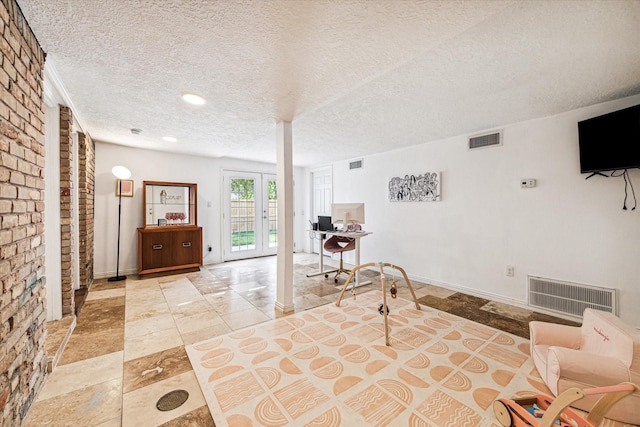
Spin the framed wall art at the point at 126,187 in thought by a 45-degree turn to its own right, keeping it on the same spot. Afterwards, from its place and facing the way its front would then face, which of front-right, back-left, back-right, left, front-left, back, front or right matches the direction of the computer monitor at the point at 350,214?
left

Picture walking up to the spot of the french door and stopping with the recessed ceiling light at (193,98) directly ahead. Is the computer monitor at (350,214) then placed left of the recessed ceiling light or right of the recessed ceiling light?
left

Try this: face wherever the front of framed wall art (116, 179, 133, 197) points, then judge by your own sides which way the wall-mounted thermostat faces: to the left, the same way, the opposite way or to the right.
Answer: to the right

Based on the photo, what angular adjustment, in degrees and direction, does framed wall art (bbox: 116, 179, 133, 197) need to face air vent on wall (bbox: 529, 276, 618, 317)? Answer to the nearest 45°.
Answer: approximately 45° to its left

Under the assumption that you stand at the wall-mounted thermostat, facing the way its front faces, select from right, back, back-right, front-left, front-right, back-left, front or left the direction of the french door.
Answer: right

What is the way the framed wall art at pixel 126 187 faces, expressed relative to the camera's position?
facing the viewer

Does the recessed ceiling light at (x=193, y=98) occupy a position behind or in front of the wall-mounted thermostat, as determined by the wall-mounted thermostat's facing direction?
in front

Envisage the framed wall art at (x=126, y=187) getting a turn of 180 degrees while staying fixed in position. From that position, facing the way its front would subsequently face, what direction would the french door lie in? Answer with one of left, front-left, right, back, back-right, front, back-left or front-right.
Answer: right
